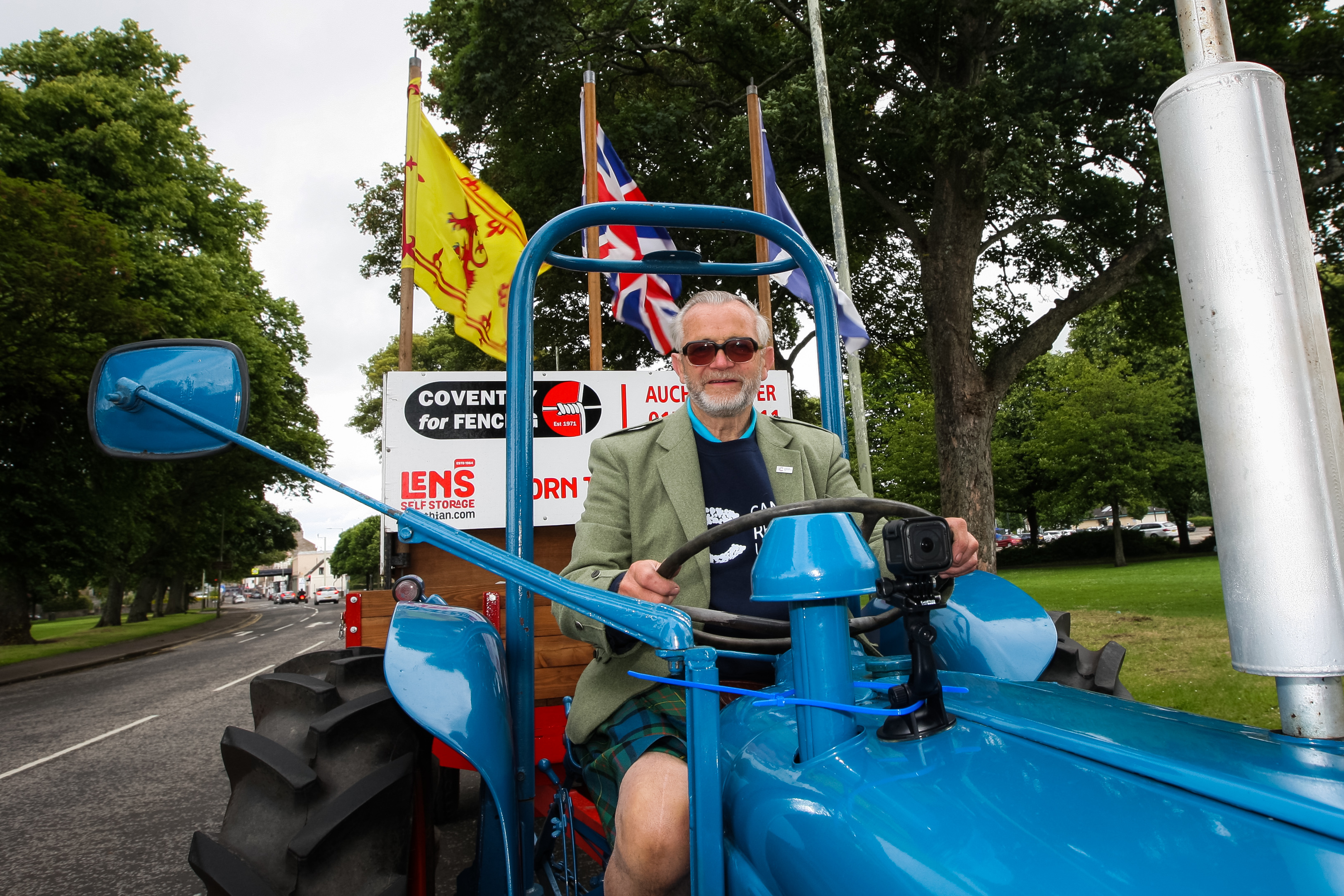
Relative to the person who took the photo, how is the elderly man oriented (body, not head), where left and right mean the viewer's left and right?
facing the viewer

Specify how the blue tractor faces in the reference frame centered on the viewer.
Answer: facing the viewer and to the right of the viewer

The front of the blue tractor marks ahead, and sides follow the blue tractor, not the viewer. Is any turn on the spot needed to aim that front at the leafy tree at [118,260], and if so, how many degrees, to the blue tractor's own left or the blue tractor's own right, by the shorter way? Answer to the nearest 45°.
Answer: approximately 180°

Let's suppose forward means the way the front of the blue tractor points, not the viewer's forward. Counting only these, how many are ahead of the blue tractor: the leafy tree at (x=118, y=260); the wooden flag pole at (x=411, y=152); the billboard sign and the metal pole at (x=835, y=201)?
0

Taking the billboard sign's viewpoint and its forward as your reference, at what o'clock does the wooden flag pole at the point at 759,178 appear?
The wooden flag pole is roughly at 8 o'clock from the billboard sign.

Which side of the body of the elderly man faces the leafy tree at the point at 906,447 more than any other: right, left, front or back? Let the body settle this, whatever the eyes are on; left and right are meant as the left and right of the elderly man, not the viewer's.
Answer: back

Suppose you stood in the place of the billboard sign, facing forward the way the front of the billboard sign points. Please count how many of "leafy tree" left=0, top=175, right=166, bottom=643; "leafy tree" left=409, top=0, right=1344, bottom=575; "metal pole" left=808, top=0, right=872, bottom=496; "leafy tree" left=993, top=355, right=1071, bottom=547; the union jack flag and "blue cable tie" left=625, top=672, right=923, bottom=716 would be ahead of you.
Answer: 1

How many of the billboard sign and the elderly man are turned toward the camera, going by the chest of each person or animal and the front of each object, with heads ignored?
2

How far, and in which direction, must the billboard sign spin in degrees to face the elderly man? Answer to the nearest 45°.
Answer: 0° — it already faces them

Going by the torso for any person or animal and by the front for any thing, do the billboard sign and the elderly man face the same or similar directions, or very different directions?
same or similar directions

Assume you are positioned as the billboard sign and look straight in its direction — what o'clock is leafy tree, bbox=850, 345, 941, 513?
The leafy tree is roughly at 7 o'clock from the billboard sign.

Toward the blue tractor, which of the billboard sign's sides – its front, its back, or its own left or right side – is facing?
front

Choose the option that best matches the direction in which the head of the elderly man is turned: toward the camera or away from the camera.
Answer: toward the camera

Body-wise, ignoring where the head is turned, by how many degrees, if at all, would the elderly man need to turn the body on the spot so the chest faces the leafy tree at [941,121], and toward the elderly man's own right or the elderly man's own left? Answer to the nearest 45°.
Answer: approximately 180°

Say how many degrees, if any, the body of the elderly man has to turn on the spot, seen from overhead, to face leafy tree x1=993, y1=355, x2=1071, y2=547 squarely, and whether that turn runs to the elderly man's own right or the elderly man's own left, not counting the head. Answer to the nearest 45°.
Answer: approximately 180°
